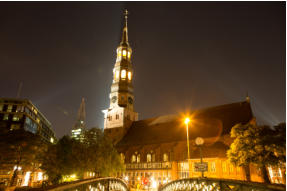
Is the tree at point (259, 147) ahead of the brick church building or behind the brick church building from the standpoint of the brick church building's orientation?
behind

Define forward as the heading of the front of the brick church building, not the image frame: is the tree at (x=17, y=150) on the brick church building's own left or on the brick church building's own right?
on the brick church building's own right
